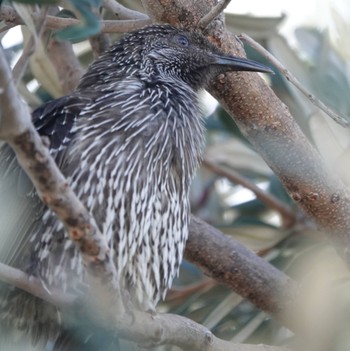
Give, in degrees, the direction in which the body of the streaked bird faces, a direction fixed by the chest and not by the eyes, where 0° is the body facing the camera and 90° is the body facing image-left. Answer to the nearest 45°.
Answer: approximately 315°

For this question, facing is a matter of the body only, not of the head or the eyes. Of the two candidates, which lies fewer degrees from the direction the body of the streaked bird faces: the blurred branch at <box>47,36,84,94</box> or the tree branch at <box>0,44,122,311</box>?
the tree branch

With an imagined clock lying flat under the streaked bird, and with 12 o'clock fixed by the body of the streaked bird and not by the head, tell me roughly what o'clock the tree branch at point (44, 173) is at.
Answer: The tree branch is roughly at 2 o'clock from the streaked bird.

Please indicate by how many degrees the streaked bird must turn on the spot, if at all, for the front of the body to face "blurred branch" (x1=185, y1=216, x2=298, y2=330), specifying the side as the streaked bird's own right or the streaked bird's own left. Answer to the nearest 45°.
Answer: approximately 90° to the streaked bird's own left

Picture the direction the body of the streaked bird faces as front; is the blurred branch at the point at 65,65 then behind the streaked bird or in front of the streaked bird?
behind

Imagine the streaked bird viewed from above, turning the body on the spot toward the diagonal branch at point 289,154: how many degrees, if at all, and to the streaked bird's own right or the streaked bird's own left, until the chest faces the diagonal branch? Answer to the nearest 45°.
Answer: approximately 45° to the streaked bird's own left

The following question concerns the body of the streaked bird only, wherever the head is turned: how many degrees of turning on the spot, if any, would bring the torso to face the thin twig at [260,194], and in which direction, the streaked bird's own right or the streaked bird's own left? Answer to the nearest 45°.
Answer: approximately 90° to the streaked bird's own left
